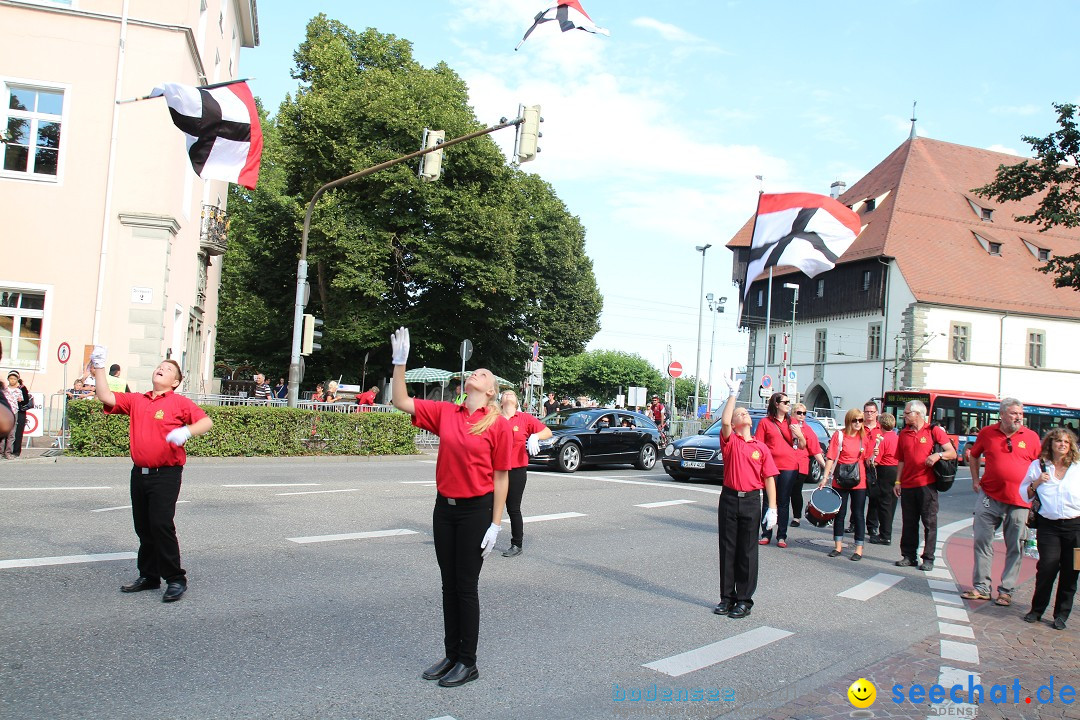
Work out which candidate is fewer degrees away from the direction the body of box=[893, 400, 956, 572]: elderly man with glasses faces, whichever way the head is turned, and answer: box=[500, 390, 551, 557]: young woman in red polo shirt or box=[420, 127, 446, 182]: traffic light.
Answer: the young woman in red polo shirt

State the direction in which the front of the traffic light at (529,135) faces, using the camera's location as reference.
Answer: facing away from the viewer and to the right of the viewer

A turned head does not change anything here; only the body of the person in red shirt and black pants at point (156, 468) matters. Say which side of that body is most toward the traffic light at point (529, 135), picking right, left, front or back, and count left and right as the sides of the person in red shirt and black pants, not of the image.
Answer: back

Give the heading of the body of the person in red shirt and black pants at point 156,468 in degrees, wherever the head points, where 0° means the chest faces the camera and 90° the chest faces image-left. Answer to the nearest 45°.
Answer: approximately 45°

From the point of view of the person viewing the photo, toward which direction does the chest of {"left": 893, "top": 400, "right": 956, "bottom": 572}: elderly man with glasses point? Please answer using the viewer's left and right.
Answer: facing the viewer and to the left of the viewer

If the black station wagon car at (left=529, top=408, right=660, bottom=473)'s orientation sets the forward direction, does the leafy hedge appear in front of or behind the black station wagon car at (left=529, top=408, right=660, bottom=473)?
in front

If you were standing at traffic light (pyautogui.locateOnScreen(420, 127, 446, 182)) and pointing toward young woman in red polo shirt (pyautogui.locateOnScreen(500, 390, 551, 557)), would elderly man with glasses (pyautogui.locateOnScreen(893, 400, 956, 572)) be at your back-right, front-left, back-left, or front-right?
front-left

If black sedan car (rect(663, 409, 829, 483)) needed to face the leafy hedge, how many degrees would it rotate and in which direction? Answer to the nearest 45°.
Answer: approximately 45° to its right

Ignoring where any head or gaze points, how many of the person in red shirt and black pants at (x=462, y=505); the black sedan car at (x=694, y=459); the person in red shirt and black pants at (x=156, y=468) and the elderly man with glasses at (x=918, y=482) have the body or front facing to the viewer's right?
0

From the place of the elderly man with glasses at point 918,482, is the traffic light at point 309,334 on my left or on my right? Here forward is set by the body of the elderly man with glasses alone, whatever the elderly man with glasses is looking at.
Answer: on my right

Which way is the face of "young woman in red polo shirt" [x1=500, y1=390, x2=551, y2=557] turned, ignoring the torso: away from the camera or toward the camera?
toward the camera
